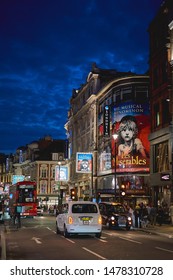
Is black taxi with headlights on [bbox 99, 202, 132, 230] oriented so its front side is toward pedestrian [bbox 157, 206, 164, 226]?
no

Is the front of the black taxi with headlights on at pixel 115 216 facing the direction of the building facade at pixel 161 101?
no

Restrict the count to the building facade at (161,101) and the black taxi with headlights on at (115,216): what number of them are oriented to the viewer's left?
1

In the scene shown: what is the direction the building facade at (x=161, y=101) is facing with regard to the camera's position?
facing to the left of the viewer

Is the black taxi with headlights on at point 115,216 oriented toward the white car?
no
